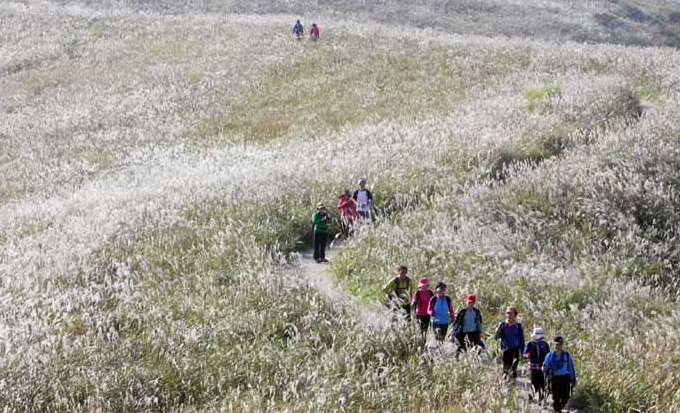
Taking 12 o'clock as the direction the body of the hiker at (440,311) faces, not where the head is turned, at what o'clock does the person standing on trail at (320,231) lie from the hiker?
The person standing on trail is roughly at 5 o'clock from the hiker.

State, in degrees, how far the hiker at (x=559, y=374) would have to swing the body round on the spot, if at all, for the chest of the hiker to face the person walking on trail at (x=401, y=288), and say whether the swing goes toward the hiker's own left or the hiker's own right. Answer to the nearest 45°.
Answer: approximately 135° to the hiker's own right

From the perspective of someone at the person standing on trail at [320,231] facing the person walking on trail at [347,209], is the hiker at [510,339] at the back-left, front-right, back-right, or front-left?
back-right

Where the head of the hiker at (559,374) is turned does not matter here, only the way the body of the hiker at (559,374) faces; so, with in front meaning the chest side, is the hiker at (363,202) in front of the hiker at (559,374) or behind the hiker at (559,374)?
behind

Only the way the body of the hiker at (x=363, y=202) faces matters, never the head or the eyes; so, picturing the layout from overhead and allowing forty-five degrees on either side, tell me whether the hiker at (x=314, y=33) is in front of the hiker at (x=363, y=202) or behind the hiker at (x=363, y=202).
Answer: behind

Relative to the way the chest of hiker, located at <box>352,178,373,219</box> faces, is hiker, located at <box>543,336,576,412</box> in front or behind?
in front

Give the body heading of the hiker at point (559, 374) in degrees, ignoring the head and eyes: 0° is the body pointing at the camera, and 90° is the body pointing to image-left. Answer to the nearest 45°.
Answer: approximately 0°
